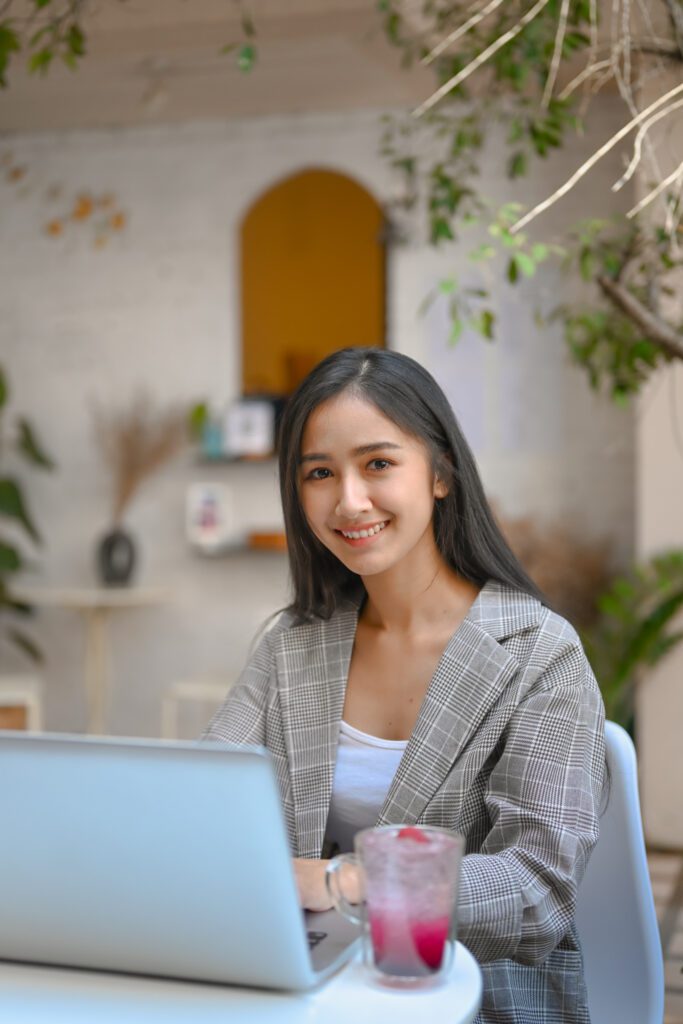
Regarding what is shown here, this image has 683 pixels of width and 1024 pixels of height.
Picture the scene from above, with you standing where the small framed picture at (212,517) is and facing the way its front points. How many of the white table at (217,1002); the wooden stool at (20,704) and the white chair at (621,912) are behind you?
0

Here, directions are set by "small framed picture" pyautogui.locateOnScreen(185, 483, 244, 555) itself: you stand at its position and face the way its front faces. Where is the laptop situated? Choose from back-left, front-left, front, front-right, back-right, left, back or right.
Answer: front

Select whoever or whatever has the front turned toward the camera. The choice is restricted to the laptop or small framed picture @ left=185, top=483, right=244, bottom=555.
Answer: the small framed picture

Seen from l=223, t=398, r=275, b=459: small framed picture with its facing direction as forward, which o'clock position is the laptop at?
The laptop is roughly at 12 o'clock from the small framed picture.

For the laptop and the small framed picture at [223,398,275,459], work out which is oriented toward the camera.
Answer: the small framed picture

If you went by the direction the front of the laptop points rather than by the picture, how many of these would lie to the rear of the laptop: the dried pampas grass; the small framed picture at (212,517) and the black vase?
0

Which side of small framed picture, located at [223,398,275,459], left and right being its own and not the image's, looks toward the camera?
front

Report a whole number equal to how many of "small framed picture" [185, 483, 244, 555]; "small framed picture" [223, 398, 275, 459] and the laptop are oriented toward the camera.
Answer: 2

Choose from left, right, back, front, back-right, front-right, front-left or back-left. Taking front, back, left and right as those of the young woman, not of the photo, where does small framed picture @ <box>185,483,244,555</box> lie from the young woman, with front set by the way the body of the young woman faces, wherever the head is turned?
back-right

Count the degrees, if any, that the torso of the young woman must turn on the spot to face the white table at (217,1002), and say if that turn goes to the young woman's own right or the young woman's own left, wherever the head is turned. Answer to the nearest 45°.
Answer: approximately 45° to the young woman's own left

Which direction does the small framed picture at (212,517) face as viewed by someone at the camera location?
facing the viewer

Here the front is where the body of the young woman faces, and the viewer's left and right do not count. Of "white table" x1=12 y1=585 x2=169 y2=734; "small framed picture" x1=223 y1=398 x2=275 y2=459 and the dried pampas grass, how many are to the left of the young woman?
0

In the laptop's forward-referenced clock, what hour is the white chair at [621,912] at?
The white chair is roughly at 12 o'clock from the laptop.

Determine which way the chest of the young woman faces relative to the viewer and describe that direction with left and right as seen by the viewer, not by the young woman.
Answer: facing the viewer and to the left of the viewer

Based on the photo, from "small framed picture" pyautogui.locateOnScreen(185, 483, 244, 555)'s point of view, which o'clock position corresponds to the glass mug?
The glass mug is roughly at 12 o'clock from the small framed picture.

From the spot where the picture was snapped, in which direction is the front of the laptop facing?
facing away from the viewer and to the right of the viewer
